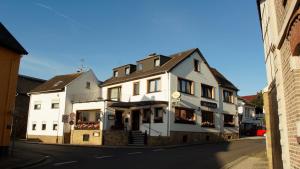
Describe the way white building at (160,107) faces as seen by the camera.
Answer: facing the viewer and to the left of the viewer

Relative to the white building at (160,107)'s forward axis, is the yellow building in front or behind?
in front

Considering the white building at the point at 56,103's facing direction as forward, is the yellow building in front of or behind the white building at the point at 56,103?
in front

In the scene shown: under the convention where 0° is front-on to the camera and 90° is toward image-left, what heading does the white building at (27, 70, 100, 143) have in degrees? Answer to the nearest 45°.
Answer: approximately 45°
